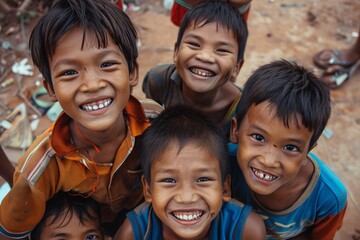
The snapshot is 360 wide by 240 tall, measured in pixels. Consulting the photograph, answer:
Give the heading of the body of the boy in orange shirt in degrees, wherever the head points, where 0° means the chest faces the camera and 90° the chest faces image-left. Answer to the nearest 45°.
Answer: approximately 0°

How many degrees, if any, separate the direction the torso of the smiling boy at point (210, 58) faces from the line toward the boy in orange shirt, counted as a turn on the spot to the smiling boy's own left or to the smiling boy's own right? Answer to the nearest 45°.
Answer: approximately 45° to the smiling boy's own right

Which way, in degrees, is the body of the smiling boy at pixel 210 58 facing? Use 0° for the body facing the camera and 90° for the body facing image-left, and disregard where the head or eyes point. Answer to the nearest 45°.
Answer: approximately 0°

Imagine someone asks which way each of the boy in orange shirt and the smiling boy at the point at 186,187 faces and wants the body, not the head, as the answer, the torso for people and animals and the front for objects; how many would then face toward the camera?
2

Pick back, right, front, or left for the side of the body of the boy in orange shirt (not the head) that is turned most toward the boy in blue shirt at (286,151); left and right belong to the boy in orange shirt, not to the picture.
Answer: left

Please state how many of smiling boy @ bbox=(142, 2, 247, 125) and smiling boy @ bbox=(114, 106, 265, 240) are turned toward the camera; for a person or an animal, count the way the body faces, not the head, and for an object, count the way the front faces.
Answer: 2

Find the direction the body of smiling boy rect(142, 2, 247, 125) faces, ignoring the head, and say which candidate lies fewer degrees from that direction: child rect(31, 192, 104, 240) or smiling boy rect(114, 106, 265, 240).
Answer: the smiling boy

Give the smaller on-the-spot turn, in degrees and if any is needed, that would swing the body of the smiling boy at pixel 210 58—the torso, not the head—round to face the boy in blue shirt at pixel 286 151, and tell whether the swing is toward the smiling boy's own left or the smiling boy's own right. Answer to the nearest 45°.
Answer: approximately 45° to the smiling boy's own left

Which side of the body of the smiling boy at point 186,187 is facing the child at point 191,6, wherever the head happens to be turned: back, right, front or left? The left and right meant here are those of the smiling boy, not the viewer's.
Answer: back
